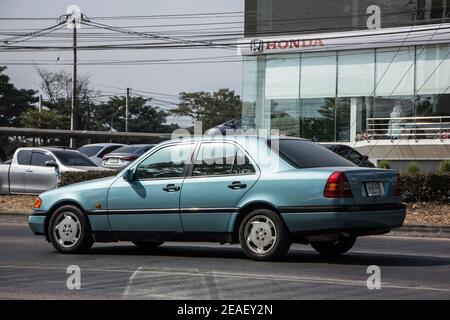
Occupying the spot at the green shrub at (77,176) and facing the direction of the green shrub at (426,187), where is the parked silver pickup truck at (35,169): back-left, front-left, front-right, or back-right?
back-left

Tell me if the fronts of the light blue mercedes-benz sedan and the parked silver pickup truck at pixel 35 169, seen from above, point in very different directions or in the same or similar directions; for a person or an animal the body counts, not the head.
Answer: very different directions

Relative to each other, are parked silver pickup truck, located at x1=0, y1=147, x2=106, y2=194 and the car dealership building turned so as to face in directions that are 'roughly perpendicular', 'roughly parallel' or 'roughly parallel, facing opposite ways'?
roughly perpendicular

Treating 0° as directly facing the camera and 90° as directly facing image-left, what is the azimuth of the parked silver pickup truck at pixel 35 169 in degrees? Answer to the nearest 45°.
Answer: approximately 315°

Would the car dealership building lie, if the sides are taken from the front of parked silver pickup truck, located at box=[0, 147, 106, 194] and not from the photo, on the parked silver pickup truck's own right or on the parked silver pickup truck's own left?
on the parked silver pickup truck's own left

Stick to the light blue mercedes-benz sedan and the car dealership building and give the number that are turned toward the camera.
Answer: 1
